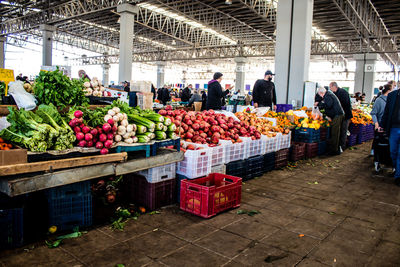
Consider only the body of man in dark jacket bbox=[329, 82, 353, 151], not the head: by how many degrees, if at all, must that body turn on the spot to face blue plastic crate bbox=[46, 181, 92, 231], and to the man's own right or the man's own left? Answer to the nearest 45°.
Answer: approximately 90° to the man's own left

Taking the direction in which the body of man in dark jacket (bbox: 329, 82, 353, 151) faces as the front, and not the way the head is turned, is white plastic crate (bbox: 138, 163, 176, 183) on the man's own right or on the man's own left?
on the man's own left

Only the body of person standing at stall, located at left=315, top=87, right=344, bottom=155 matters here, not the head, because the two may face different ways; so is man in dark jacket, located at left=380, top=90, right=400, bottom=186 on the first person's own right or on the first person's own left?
on the first person's own left

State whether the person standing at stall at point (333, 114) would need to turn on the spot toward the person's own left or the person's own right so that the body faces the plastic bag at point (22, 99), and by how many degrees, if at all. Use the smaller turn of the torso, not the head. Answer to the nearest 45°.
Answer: approximately 45° to the person's own left

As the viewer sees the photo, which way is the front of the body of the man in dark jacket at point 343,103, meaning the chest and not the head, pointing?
to the viewer's left

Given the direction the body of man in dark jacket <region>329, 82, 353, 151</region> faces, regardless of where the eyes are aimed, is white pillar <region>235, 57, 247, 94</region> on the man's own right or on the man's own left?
on the man's own right

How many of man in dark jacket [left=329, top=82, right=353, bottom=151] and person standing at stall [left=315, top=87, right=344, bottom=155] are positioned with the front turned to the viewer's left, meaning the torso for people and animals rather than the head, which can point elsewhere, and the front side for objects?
2

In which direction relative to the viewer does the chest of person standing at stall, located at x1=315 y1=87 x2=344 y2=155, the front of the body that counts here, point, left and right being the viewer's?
facing to the left of the viewer
